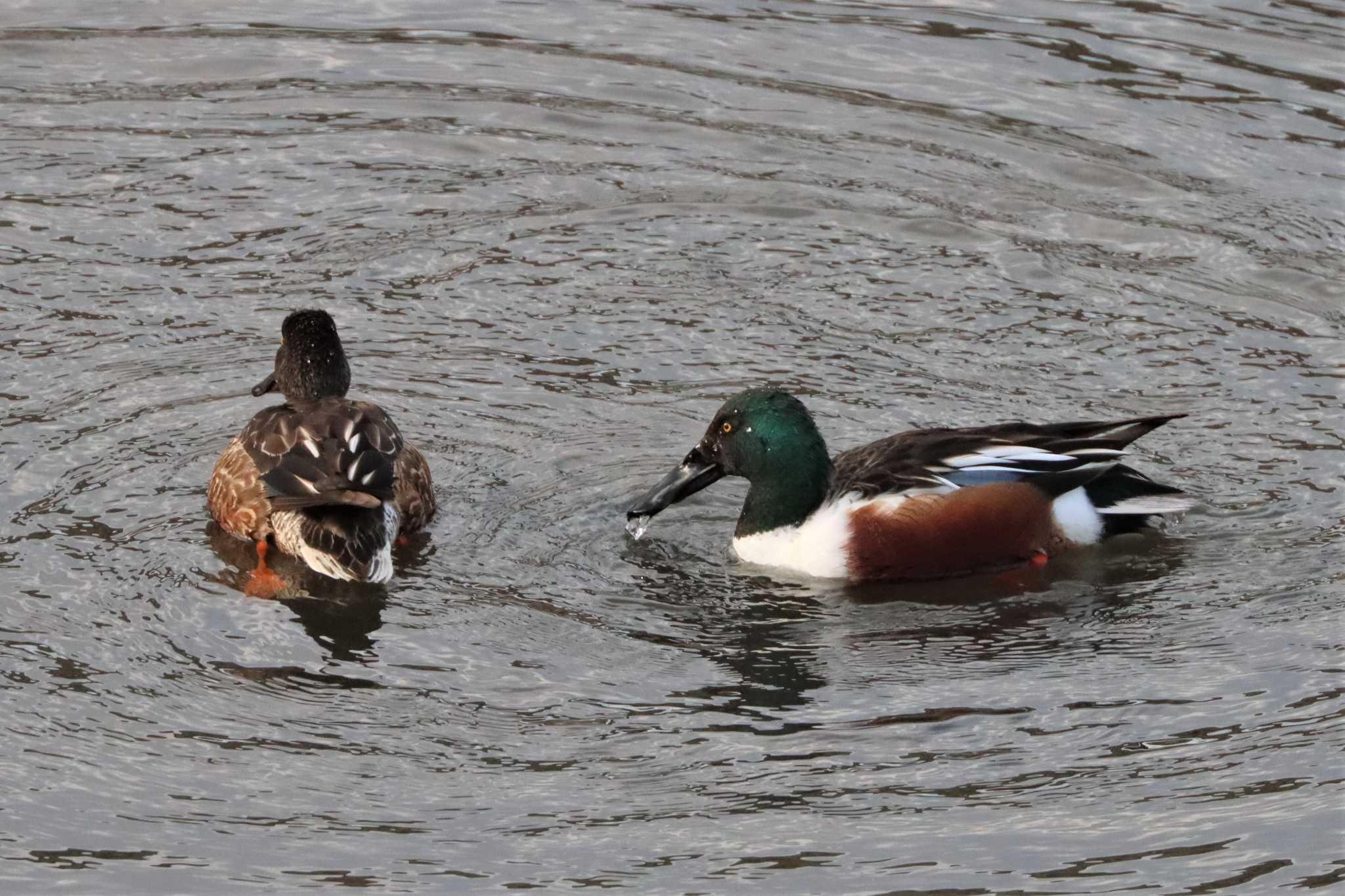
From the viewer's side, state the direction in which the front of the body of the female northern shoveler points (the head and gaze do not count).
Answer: away from the camera

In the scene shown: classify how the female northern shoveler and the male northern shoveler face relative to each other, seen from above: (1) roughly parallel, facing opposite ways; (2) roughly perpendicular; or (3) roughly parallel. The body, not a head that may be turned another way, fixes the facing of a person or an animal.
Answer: roughly perpendicular

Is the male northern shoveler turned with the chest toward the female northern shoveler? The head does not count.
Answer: yes

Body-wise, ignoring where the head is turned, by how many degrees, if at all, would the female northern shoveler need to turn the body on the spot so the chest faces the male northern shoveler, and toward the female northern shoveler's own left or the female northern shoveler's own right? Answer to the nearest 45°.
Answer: approximately 90° to the female northern shoveler's own right

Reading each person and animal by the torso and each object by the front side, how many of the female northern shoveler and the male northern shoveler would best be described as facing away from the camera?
1

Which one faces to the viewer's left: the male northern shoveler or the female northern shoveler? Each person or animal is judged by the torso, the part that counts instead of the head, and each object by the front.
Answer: the male northern shoveler

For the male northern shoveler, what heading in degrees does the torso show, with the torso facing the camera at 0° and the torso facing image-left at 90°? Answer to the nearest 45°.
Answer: approximately 90°
